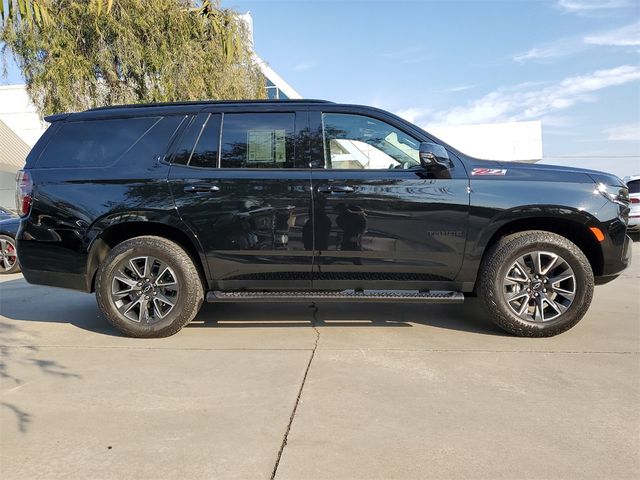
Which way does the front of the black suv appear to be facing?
to the viewer's right

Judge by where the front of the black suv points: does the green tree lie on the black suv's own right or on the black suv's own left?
on the black suv's own left

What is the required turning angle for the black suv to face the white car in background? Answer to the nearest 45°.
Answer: approximately 45° to its left

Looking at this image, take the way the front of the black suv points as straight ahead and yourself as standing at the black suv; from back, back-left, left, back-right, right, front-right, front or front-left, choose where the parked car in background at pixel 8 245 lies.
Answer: back-left

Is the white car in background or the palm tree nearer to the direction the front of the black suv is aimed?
the white car in background

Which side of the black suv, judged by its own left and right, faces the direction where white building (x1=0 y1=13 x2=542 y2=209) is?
left

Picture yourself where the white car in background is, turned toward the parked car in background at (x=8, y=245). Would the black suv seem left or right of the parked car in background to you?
left
